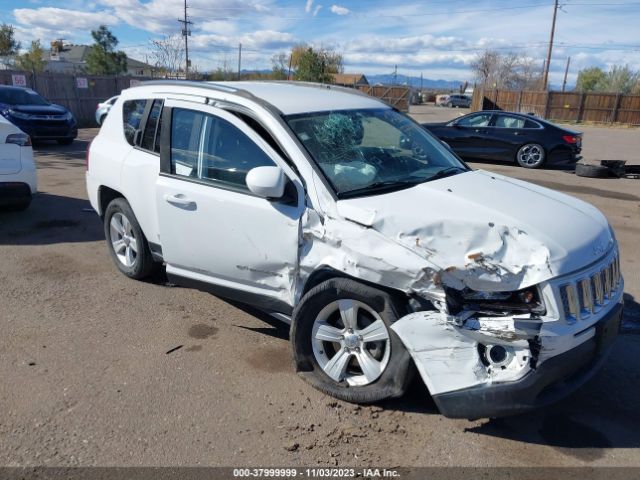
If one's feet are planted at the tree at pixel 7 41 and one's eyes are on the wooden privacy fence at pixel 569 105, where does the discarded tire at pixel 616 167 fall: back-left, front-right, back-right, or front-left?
front-right

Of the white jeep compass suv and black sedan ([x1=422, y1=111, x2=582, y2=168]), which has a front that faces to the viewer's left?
the black sedan

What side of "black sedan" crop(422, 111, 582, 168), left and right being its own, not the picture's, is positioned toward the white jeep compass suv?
left

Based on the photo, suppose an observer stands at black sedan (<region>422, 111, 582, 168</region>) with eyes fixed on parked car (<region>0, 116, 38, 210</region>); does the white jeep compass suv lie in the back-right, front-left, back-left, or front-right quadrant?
front-left

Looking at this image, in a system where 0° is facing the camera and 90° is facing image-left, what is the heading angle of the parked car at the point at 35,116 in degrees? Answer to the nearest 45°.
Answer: approximately 315°

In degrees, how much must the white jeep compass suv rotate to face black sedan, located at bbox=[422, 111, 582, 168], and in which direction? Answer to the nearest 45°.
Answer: approximately 135° to its left

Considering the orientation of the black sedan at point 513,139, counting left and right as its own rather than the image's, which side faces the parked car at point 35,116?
front

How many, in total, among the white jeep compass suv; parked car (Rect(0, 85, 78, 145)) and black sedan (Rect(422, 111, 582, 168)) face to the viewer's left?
1

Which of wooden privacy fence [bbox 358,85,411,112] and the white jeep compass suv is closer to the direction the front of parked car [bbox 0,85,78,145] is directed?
the white jeep compass suv

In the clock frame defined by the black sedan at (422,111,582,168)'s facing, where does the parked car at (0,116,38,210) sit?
The parked car is roughly at 10 o'clock from the black sedan.

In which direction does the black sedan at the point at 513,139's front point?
to the viewer's left

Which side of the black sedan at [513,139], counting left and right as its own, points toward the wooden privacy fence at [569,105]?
right

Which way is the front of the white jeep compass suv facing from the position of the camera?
facing the viewer and to the right of the viewer

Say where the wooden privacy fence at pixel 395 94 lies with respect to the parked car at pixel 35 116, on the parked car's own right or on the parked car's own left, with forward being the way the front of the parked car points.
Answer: on the parked car's own left
